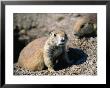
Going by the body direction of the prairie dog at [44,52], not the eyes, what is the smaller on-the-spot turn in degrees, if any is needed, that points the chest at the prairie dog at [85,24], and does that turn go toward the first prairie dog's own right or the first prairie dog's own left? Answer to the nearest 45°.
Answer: approximately 45° to the first prairie dog's own left

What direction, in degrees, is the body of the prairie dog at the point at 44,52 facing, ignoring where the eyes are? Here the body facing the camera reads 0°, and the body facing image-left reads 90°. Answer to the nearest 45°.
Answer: approximately 315°
